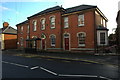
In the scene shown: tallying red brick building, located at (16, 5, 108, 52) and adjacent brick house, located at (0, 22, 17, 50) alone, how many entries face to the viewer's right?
0

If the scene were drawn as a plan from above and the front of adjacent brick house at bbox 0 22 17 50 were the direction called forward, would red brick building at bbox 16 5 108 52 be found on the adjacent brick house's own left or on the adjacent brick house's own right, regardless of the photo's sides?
on the adjacent brick house's own left

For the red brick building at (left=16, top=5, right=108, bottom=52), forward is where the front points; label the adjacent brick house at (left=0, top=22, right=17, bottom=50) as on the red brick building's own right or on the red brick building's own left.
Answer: on the red brick building's own right
